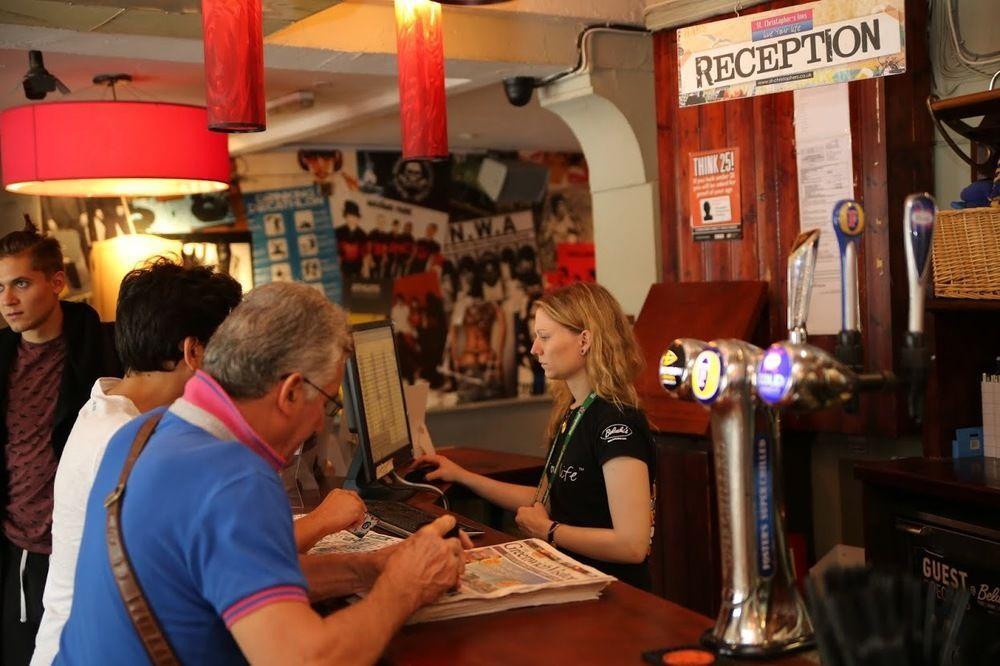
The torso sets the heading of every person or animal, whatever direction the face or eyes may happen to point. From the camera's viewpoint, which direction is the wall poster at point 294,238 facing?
toward the camera

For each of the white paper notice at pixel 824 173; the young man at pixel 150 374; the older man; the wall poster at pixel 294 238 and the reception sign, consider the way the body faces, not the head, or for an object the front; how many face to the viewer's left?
0

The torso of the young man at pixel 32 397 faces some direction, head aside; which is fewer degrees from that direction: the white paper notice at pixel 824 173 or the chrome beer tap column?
the chrome beer tap column

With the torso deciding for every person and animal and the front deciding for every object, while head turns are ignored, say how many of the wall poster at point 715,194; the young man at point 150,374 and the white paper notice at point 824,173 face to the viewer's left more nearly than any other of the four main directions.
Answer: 0

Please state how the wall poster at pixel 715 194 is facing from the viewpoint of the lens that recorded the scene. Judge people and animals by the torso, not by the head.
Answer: facing the viewer

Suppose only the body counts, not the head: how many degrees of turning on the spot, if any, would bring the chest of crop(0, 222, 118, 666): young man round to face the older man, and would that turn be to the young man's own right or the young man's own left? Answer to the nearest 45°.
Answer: approximately 45° to the young man's own left

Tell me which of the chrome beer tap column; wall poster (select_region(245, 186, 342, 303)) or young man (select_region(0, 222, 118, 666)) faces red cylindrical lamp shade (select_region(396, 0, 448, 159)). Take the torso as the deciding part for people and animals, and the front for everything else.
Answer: the wall poster

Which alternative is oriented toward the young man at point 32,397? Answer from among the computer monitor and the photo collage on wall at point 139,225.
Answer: the photo collage on wall

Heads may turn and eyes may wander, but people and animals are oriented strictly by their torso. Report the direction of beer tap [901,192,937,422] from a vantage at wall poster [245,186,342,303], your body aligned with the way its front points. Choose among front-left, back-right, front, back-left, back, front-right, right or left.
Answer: front

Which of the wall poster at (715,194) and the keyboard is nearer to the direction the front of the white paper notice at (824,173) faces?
the keyboard

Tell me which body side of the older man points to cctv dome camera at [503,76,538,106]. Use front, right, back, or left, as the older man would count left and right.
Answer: front

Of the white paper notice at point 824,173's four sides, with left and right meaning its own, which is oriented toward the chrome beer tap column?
front

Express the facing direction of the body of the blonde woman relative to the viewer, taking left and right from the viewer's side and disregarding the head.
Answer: facing to the left of the viewer

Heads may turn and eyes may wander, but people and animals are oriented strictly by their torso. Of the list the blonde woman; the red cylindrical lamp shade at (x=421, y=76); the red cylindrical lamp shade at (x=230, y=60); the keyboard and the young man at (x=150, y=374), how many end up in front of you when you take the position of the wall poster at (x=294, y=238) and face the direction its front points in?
5

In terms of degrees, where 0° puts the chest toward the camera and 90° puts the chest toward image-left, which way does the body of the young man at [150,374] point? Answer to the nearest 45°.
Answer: approximately 225°

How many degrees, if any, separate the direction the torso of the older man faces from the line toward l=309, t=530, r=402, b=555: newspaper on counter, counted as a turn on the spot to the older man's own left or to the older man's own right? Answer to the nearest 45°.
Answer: approximately 45° to the older man's own left

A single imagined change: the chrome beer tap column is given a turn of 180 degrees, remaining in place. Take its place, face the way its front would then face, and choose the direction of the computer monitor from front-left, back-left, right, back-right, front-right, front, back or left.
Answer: left

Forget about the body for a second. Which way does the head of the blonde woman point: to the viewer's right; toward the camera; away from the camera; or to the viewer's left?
to the viewer's left

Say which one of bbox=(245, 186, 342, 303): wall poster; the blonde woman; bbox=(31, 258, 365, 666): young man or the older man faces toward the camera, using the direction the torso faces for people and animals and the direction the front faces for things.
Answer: the wall poster

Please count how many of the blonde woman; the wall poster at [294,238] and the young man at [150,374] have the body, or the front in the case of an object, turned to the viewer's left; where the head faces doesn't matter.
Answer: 1

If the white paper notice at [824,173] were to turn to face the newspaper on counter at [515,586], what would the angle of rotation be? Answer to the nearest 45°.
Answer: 0° — it already faces it
